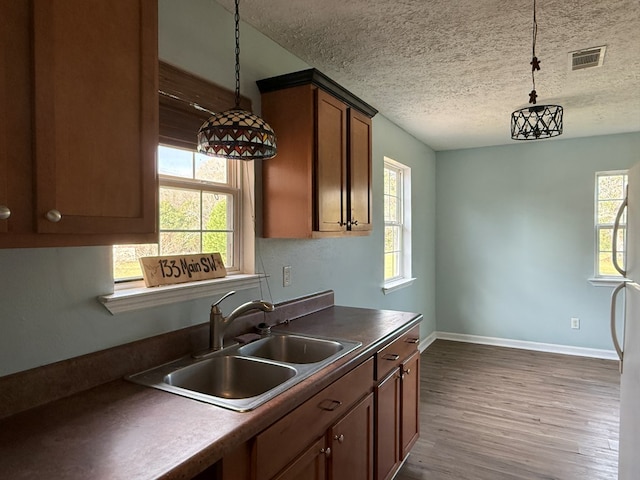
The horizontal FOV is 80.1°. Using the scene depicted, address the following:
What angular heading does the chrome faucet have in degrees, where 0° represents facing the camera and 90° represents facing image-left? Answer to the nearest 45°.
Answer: approximately 270°

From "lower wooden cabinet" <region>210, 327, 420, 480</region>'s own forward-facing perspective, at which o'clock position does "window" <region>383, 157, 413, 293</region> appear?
The window is roughly at 8 o'clock from the lower wooden cabinet.

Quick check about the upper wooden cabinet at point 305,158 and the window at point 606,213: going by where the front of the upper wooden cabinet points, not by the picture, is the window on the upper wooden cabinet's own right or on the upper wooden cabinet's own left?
on the upper wooden cabinet's own left

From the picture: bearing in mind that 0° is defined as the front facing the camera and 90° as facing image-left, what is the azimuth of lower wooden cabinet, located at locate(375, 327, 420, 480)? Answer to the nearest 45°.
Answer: approximately 315°

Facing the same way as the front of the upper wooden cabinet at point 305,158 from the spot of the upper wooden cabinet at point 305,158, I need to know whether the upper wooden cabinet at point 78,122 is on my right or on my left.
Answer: on my right

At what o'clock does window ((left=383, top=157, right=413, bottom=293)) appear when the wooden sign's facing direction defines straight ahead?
The window is roughly at 9 o'clock from the wooden sign.

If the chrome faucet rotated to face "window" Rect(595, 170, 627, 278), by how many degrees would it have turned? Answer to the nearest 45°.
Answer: approximately 45° to its left

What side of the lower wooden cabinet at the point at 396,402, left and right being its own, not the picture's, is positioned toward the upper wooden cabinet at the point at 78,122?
right
